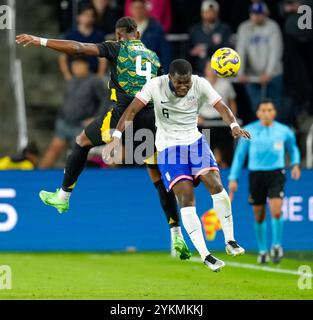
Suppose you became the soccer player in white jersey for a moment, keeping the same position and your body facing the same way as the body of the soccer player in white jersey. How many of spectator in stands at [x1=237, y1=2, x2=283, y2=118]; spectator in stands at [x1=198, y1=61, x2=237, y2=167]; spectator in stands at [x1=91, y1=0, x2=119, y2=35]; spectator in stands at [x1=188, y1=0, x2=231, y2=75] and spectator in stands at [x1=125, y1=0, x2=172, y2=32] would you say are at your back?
5

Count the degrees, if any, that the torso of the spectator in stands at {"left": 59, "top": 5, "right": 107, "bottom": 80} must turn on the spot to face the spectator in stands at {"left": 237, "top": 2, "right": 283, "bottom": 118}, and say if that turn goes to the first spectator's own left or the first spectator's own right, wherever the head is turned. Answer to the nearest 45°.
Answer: approximately 90° to the first spectator's own left

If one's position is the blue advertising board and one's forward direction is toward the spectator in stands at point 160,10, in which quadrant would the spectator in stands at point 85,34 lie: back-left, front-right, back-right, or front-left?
front-left

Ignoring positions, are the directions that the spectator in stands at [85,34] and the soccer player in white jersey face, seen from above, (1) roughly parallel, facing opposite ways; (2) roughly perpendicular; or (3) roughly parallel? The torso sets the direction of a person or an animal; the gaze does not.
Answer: roughly parallel

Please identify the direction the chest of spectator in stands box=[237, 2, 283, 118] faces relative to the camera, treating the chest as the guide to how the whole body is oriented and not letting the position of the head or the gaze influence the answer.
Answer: toward the camera

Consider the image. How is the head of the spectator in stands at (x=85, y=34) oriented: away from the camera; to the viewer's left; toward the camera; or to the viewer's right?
toward the camera

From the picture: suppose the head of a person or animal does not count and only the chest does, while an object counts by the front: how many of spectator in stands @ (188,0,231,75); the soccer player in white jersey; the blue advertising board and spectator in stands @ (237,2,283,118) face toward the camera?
4

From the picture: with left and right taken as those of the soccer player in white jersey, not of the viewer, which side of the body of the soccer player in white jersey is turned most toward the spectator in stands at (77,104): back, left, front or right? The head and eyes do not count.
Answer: back

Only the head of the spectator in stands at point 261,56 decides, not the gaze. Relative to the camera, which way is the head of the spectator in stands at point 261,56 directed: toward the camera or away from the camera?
toward the camera

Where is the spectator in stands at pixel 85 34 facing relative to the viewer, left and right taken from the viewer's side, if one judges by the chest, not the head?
facing the viewer
